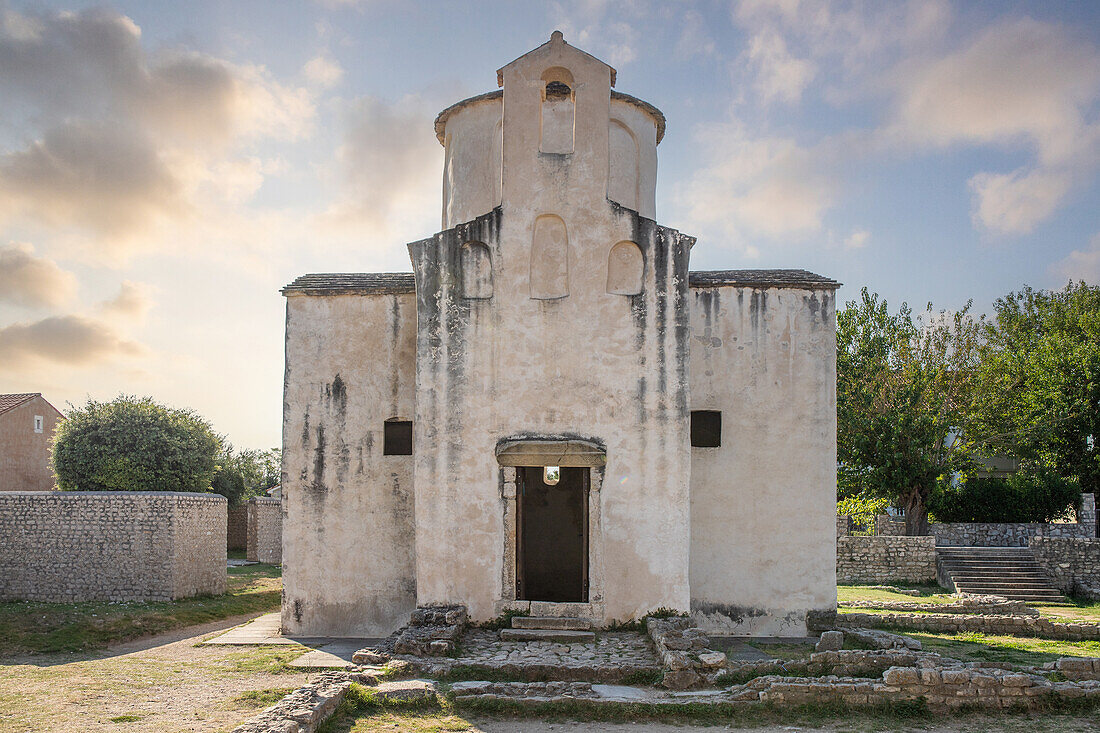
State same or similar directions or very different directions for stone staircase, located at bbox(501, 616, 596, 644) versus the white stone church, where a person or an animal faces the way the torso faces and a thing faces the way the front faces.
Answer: same or similar directions

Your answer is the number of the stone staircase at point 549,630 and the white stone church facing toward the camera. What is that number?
2

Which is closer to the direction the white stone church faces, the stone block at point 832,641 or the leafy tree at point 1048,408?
the stone block

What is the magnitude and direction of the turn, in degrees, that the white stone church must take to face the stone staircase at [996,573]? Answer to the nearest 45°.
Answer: approximately 135° to its left

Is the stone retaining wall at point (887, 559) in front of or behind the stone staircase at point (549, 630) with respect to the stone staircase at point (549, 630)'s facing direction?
behind

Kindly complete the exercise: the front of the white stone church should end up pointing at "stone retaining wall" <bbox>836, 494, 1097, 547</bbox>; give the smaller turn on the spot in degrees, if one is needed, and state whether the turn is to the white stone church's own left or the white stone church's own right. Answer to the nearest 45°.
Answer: approximately 135° to the white stone church's own left

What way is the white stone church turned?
toward the camera

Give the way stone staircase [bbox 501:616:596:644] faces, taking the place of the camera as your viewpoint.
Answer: facing the viewer

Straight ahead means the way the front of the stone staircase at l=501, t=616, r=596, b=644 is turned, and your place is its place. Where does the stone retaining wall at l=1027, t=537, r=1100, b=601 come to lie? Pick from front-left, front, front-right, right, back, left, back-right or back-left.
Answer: back-left
